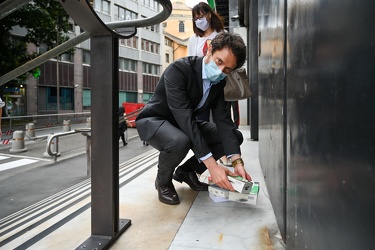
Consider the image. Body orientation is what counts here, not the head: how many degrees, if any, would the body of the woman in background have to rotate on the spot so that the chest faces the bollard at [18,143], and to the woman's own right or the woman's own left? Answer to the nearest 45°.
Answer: approximately 90° to the woman's own right

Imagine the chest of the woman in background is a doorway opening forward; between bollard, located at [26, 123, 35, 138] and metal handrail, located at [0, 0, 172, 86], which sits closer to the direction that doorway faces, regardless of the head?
the metal handrail

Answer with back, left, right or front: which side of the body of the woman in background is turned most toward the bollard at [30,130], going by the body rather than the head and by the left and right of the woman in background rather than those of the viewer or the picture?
right

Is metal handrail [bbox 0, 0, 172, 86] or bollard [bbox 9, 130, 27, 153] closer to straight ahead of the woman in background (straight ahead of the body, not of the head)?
the metal handrail

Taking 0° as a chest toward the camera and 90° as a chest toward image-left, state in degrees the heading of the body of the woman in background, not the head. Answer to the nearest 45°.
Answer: approximately 45°

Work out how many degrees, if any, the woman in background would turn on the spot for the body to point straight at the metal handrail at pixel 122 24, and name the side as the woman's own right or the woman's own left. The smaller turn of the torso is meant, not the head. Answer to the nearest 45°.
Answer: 0° — they already face it
